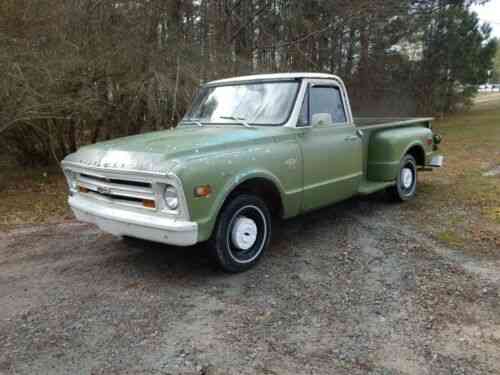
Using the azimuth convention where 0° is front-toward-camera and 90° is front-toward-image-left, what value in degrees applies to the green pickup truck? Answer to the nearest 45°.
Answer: approximately 45°
